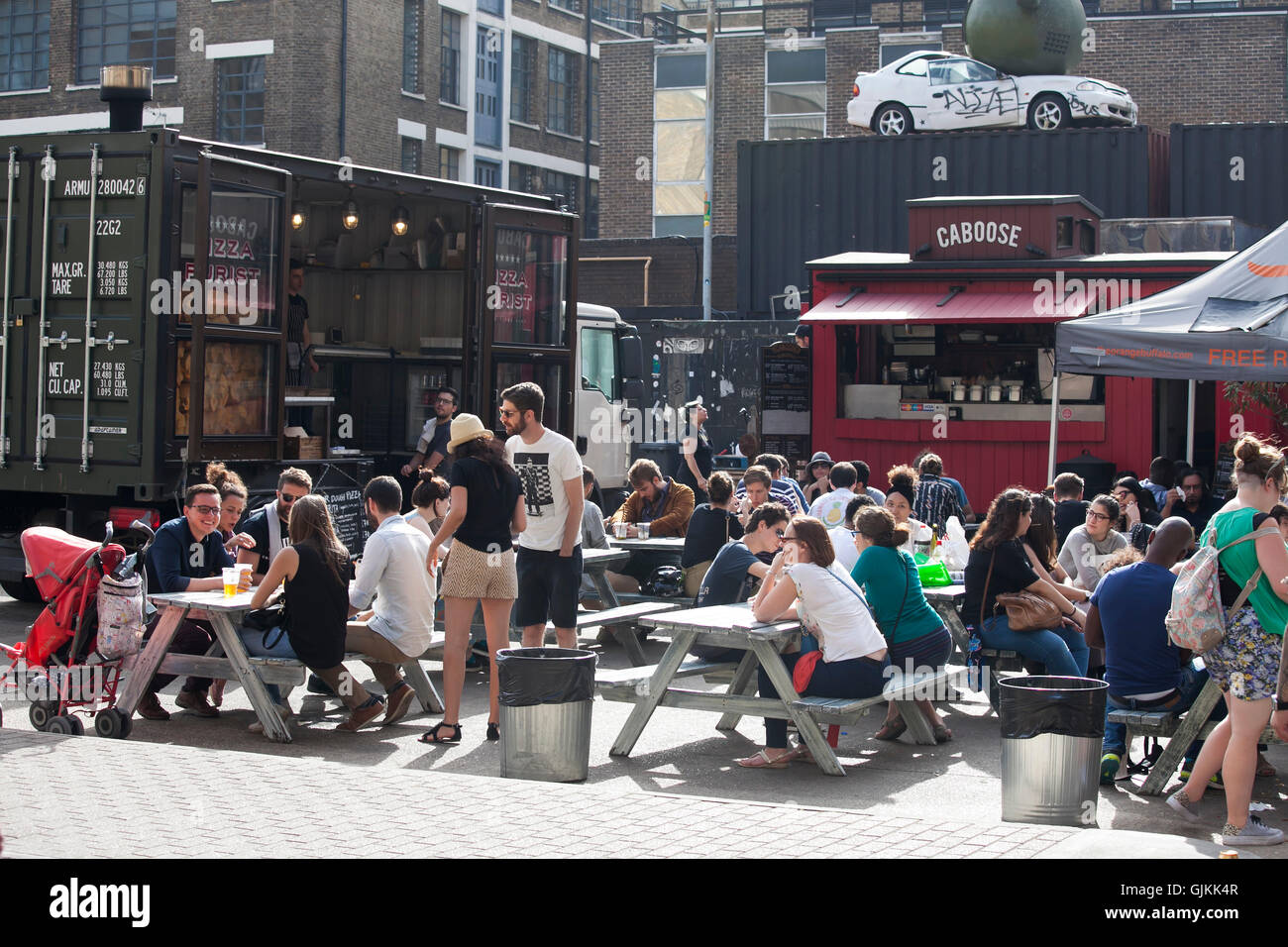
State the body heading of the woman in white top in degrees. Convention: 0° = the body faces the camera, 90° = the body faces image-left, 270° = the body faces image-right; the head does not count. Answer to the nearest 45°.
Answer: approximately 90°

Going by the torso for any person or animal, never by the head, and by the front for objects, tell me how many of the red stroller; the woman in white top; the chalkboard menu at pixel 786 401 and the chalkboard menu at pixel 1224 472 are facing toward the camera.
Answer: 2

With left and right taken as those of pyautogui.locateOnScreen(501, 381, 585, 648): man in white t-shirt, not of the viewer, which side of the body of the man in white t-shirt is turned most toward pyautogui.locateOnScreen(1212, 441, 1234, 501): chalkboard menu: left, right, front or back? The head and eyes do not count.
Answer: back

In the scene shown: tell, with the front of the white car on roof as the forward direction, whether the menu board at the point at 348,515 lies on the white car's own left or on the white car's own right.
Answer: on the white car's own right

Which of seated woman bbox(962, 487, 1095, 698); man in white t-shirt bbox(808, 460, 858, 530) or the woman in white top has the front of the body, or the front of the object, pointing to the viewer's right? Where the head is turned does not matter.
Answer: the seated woman

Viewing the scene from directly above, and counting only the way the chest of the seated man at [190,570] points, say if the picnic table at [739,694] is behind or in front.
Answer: in front

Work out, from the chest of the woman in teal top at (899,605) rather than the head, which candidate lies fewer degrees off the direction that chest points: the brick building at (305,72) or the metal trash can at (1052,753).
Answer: the brick building

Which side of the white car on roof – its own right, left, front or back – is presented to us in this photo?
right

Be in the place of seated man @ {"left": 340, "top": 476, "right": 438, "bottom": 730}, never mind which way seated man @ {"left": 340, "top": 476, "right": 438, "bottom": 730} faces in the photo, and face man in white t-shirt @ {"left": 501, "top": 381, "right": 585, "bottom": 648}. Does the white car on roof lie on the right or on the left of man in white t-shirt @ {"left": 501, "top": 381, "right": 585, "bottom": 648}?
left

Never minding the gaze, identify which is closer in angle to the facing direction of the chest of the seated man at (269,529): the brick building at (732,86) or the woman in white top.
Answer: the woman in white top

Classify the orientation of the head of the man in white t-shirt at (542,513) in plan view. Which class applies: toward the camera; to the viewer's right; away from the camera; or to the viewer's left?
to the viewer's left

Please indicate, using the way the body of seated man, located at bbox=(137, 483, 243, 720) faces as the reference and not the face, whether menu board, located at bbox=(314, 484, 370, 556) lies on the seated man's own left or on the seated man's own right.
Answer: on the seated man's own left

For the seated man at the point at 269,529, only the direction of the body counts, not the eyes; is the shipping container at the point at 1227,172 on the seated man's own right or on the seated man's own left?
on the seated man's own left

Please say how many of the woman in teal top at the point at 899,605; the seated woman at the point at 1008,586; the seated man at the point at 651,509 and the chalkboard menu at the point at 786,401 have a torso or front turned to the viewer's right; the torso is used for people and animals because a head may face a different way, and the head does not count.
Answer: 1

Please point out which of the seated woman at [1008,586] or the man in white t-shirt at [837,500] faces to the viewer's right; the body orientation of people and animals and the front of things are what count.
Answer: the seated woman
